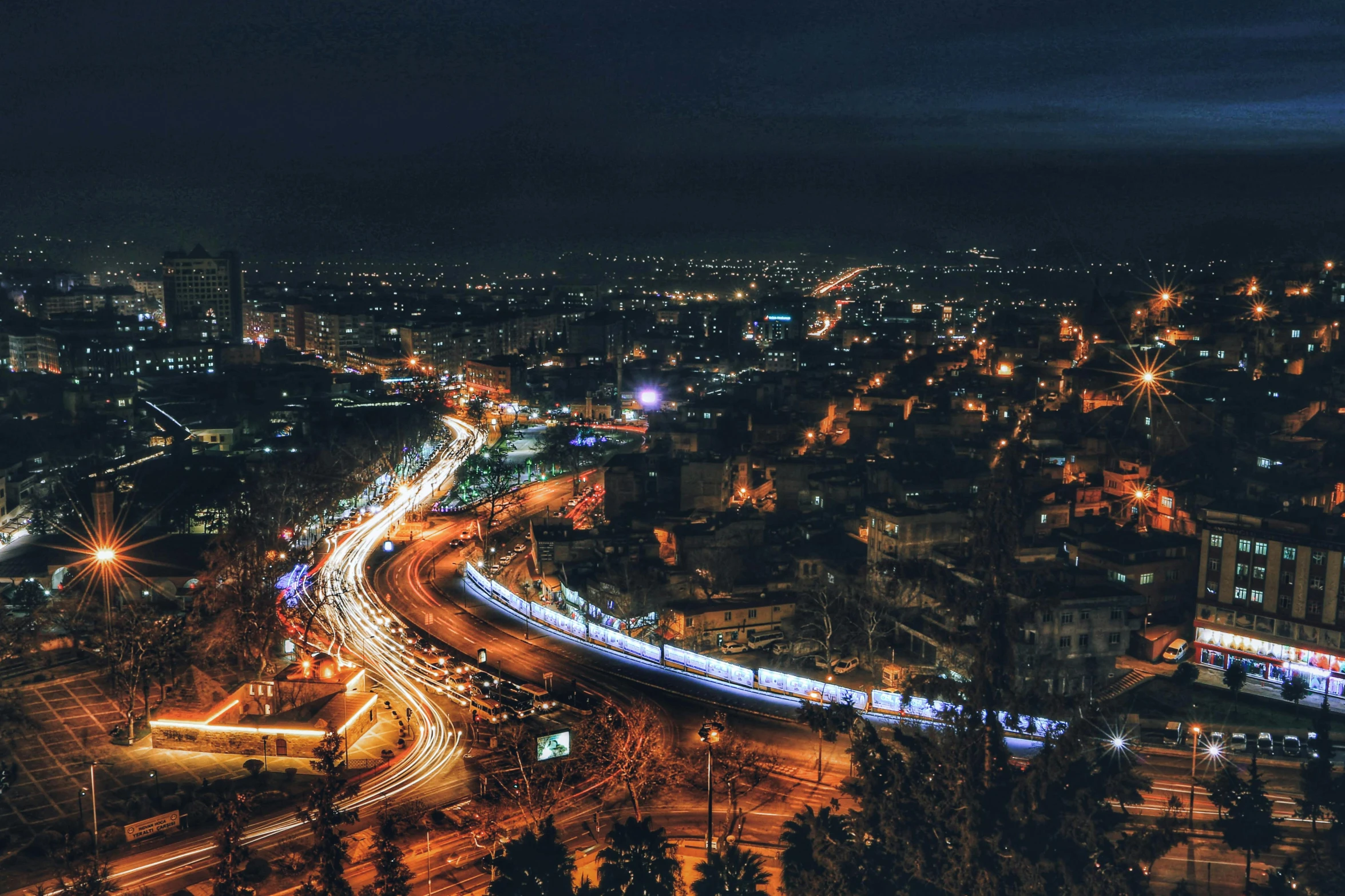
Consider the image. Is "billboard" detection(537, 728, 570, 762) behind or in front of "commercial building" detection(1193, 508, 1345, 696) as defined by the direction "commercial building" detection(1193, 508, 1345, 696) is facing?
in front

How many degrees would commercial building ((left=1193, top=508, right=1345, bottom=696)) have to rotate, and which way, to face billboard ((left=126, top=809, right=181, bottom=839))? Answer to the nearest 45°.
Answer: approximately 45° to its right

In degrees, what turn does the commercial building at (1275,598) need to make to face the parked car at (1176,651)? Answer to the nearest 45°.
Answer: approximately 90° to its right

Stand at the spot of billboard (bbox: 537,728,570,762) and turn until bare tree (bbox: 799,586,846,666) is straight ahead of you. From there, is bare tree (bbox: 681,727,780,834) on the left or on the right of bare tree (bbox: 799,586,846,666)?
right

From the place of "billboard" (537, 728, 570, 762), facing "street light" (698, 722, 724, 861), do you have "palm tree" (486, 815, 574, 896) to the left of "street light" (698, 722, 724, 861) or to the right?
right

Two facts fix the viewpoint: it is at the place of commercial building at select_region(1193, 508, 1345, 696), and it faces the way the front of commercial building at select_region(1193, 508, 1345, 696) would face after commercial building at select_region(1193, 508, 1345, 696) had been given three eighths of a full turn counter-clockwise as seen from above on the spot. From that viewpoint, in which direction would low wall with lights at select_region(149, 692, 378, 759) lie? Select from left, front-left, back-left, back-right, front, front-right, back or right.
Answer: back

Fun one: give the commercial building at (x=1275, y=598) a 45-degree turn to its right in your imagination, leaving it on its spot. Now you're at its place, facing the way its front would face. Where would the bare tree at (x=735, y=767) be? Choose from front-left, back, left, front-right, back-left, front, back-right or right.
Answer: front

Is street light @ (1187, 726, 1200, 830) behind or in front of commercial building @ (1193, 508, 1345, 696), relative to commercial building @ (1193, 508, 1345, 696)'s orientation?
in front

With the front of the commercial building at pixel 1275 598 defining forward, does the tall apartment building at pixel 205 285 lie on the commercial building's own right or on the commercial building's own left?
on the commercial building's own right

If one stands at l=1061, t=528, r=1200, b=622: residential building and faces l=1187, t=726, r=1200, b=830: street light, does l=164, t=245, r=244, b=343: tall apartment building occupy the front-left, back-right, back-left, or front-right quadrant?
back-right

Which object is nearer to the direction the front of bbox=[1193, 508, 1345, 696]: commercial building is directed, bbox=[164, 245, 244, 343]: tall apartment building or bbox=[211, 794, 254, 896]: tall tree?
the tall tree

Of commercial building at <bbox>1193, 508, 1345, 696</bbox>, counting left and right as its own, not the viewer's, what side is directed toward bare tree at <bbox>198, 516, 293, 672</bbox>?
right

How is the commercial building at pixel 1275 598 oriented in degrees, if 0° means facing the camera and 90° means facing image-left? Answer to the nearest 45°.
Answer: approximately 0°

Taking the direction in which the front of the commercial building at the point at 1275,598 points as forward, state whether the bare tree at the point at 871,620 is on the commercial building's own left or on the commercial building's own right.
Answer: on the commercial building's own right
